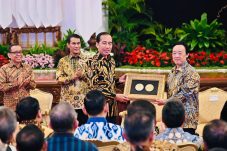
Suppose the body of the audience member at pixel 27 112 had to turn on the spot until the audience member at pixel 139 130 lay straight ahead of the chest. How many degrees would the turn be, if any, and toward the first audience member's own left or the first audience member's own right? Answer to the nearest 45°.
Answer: approximately 90° to the first audience member's own right

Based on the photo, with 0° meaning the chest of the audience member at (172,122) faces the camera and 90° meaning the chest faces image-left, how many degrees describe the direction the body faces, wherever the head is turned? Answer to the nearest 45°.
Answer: approximately 180°

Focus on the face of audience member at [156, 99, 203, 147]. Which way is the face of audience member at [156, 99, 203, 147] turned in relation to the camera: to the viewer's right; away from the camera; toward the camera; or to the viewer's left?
away from the camera

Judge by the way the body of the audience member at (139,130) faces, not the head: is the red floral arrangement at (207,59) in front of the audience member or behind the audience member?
in front

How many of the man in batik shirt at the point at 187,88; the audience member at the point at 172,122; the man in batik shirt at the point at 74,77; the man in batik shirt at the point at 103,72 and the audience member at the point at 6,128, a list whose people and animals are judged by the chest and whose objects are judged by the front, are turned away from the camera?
2

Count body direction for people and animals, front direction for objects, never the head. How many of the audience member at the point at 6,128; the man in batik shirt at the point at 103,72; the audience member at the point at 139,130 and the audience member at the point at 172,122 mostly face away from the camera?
3

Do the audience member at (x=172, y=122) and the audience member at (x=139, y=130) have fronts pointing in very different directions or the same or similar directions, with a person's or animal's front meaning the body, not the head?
same or similar directions

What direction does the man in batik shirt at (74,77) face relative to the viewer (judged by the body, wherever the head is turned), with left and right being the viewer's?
facing the viewer and to the right of the viewer

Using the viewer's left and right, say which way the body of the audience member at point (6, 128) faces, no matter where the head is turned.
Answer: facing away from the viewer

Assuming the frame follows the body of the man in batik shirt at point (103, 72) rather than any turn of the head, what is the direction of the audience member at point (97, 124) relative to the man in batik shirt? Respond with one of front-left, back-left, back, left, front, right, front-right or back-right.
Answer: front-right

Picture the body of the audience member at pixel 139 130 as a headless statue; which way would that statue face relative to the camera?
away from the camera

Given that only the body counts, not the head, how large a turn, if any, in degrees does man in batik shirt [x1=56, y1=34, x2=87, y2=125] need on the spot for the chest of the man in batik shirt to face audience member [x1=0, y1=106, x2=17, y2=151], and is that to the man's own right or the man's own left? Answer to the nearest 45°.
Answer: approximately 45° to the man's own right

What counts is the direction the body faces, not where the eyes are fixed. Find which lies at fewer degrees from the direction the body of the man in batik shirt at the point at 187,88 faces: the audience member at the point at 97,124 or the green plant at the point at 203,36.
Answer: the audience member

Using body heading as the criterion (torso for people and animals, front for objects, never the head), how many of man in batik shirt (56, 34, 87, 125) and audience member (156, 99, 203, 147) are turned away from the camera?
1

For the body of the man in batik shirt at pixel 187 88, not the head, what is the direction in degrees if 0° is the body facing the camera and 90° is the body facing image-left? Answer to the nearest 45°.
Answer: approximately 45°

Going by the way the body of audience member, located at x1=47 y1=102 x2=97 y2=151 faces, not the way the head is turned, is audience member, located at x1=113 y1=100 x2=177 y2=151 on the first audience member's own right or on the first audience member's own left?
on the first audience member's own right

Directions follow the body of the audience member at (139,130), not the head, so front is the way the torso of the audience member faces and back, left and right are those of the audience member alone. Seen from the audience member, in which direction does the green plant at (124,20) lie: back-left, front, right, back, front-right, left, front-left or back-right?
front
